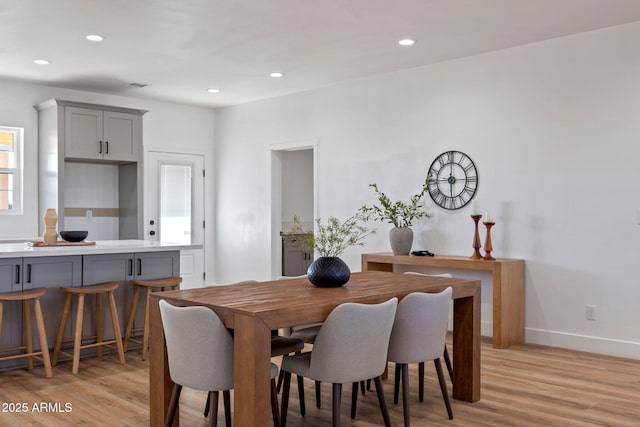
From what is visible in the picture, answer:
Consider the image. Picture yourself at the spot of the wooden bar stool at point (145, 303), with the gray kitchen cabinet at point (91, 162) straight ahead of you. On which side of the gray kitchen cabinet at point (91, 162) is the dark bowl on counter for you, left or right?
left

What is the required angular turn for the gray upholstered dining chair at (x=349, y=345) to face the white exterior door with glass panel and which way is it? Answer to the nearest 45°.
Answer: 0° — it already faces it

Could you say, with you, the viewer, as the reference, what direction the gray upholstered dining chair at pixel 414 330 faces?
facing away from the viewer and to the left of the viewer

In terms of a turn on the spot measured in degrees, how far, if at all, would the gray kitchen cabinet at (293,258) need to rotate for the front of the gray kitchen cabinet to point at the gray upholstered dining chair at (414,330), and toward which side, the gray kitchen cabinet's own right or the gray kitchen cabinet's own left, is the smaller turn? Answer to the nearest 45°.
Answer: approximately 45° to the gray kitchen cabinet's own right

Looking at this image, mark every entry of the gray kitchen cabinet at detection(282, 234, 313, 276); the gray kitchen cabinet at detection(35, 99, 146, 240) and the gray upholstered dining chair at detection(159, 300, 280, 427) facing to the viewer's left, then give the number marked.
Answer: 0

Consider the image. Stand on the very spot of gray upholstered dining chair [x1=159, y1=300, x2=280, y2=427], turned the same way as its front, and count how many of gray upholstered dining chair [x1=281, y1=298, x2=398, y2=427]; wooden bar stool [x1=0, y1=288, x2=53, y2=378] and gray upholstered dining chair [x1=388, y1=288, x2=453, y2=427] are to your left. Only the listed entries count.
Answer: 1

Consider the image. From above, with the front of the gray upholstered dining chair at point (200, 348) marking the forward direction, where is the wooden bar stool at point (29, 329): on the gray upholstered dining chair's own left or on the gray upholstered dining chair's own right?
on the gray upholstered dining chair's own left

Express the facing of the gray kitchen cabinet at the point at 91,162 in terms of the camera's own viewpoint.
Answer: facing the viewer and to the right of the viewer

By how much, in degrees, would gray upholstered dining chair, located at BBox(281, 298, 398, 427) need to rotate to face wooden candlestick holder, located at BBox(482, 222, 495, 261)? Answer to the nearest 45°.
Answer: approximately 90° to its right

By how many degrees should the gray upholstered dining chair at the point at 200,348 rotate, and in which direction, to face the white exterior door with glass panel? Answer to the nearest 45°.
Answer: approximately 45° to its left

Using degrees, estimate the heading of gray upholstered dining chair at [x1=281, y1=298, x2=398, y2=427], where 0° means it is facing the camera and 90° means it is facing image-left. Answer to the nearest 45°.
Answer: approximately 135°

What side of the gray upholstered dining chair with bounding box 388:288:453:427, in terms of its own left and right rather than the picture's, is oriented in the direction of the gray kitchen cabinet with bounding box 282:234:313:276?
front

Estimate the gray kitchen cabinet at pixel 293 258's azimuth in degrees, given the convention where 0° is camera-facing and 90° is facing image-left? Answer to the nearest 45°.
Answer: approximately 315°

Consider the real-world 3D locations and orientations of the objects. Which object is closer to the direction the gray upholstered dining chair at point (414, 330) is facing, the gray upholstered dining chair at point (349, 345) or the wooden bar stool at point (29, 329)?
the wooden bar stool

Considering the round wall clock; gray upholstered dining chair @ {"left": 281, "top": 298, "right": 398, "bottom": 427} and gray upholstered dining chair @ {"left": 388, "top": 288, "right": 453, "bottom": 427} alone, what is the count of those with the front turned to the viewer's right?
0
